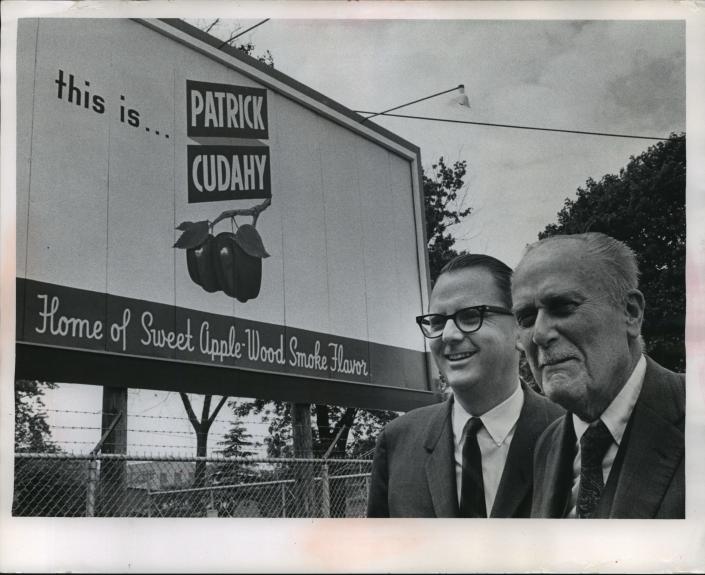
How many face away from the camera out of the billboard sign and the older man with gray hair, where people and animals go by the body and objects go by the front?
0

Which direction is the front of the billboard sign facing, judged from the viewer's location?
facing the viewer and to the right of the viewer

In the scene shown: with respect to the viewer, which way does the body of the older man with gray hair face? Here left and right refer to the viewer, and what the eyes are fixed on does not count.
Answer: facing the viewer and to the left of the viewer

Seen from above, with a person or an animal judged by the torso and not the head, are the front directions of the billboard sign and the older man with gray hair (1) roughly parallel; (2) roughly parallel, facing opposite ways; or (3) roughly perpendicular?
roughly perpendicular

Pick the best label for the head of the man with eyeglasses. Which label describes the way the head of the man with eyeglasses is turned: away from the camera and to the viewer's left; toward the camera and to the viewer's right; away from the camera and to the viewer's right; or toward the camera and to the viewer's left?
toward the camera and to the viewer's left

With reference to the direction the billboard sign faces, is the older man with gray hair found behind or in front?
in front

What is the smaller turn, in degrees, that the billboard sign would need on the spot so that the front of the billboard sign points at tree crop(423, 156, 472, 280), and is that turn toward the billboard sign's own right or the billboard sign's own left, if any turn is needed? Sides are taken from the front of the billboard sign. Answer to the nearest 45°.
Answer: approximately 135° to the billboard sign's own left
